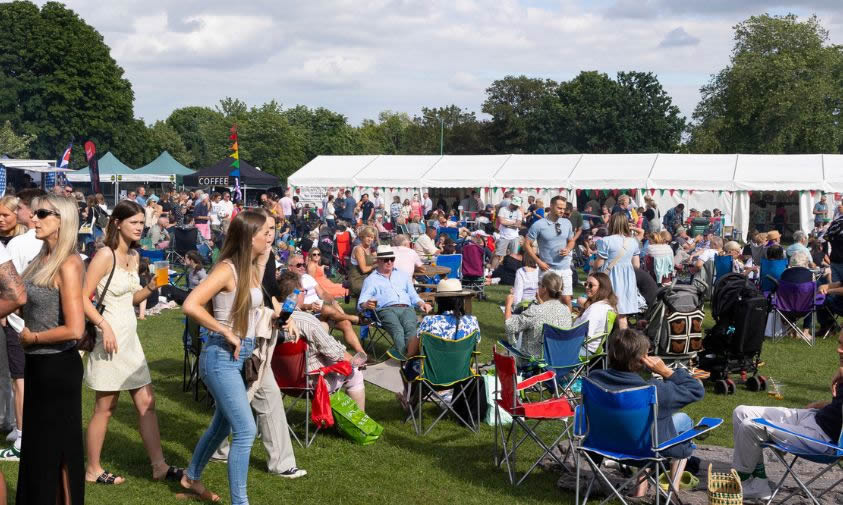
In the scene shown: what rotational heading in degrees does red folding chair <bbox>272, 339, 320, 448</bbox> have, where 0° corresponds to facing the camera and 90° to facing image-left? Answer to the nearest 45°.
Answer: approximately 225°

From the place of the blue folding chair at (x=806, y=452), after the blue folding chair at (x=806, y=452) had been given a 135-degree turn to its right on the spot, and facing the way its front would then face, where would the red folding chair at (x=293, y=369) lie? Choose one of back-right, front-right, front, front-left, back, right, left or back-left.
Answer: back-left

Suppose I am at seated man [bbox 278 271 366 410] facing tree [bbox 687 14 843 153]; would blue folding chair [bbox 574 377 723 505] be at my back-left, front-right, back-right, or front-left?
back-right

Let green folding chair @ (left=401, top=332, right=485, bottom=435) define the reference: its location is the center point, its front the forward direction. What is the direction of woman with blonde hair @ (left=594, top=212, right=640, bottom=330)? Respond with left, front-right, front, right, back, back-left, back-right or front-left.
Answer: front-right

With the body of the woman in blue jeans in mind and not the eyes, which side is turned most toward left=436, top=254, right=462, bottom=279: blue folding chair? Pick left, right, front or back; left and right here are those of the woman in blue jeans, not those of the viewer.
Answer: left

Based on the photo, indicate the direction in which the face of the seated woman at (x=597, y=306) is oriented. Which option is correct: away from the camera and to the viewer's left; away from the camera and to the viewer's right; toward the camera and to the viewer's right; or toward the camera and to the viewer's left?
toward the camera and to the viewer's left

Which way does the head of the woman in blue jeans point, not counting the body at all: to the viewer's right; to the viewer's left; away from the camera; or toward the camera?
to the viewer's right

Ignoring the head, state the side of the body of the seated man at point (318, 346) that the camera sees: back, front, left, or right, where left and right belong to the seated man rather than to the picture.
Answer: right

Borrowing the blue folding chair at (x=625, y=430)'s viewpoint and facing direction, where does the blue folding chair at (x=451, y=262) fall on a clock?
the blue folding chair at (x=451, y=262) is roughly at 10 o'clock from the blue folding chair at (x=625, y=430).

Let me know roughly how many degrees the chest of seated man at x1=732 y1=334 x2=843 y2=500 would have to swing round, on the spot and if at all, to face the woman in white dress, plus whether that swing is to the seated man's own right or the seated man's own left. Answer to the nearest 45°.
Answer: approximately 45° to the seated man's own left

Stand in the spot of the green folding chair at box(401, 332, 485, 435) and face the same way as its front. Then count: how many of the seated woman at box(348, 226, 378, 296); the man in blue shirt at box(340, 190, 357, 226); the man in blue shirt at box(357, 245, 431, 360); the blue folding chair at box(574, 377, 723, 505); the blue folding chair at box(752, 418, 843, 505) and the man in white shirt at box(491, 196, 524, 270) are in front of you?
4

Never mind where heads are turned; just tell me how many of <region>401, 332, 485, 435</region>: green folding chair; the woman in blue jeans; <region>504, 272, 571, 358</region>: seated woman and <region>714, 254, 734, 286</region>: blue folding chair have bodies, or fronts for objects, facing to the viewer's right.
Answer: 1

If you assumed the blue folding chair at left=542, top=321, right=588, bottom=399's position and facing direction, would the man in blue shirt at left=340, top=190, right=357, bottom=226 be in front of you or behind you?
in front
